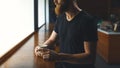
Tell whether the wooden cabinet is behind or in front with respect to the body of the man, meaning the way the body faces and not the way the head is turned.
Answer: behind

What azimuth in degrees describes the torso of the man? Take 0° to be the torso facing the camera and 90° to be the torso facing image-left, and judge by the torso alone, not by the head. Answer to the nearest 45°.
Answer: approximately 45°
